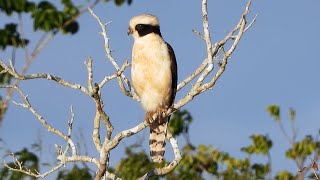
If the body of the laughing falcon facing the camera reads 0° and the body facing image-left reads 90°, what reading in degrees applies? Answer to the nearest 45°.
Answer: approximately 45°

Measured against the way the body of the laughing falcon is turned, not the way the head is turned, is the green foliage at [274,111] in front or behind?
behind
